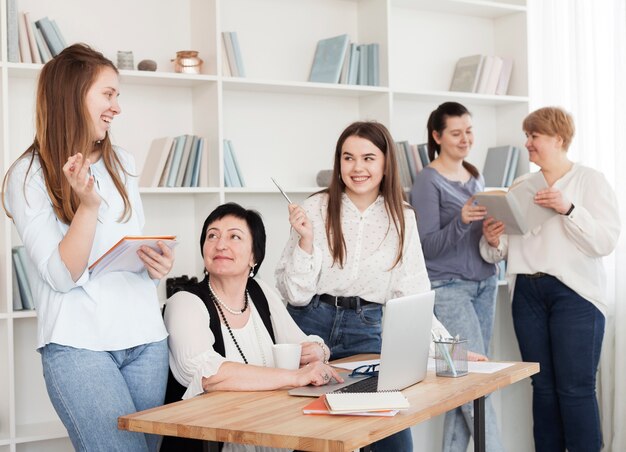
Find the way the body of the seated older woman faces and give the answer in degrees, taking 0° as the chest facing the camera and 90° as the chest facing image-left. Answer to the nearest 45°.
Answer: approximately 315°

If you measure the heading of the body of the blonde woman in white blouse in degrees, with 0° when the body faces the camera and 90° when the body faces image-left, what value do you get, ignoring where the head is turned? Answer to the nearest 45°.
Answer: approximately 45°

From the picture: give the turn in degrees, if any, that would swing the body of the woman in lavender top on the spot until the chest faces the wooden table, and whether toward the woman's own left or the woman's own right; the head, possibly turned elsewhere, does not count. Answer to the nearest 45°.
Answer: approximately 45° to the woman's own right

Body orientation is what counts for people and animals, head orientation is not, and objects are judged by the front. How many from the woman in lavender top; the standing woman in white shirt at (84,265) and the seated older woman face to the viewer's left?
0

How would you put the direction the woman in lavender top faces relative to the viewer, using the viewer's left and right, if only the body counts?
facing the viewer and to the right of the viewer

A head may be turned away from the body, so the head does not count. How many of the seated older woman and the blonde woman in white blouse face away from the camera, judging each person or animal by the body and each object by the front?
0

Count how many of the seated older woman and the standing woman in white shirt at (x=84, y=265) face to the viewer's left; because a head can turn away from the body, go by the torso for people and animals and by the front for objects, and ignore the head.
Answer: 0

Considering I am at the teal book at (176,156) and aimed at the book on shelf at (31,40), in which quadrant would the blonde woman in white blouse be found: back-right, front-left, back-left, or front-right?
back-left

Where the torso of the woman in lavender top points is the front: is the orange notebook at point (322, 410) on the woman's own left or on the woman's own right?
on the woman's own right

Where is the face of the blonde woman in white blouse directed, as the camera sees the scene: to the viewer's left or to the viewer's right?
to the viewer's left

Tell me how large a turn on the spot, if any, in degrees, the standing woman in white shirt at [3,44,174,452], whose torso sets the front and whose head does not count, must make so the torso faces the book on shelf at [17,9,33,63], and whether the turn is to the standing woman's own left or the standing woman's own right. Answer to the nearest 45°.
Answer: approximately 135° to the standing woman's own left
